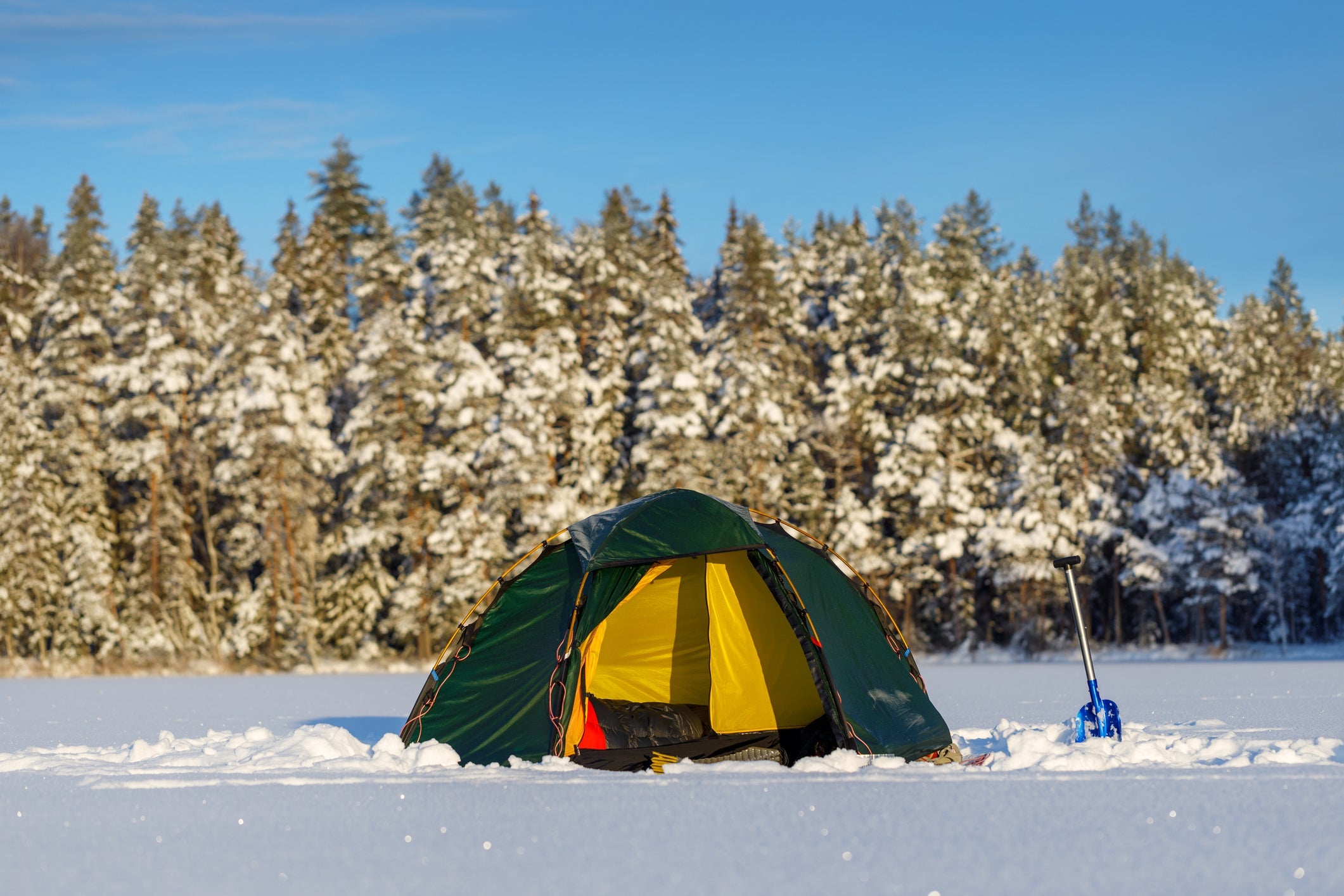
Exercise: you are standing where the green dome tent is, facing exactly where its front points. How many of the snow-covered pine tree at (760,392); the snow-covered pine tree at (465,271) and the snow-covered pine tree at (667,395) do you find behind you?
3

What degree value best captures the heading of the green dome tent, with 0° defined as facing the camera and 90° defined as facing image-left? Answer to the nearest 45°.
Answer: approximately 0°

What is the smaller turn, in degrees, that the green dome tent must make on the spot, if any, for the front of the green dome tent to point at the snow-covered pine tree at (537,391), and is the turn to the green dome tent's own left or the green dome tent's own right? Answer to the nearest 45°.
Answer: approximately 180°

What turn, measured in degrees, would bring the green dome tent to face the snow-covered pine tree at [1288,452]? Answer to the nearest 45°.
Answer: approximately 135° to its left

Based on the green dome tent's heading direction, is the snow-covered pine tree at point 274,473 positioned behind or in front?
behind

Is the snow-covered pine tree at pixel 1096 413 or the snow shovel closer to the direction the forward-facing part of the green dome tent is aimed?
the snow shovel

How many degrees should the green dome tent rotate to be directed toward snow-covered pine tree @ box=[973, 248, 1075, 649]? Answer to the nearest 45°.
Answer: approximately 180°

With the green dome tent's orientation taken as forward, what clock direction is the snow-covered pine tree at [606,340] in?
The snow-covered pine tree is roughly at 6 o'clock from the green dome tent.

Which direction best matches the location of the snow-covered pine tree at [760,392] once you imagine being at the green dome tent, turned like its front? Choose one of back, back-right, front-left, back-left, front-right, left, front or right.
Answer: back

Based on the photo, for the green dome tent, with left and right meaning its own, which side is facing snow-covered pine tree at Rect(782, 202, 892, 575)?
back

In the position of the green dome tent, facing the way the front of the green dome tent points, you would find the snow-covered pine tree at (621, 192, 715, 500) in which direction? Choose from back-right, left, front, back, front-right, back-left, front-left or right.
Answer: back

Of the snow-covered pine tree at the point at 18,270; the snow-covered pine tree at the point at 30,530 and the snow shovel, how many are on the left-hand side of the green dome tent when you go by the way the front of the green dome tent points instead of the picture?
1

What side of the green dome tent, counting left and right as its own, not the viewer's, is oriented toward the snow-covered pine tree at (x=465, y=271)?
back
